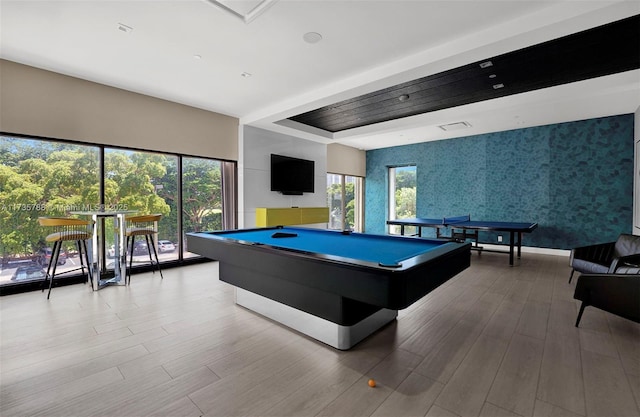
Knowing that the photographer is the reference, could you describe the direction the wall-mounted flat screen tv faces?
facing the viewer and to the right of the viewer

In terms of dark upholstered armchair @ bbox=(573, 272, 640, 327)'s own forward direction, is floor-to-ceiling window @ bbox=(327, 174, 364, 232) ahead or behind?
ahead

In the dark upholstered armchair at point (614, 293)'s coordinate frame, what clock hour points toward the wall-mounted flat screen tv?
The wall-mounted flat screen tv is roughly at 12 o'clock from the dark upholstered armchair.

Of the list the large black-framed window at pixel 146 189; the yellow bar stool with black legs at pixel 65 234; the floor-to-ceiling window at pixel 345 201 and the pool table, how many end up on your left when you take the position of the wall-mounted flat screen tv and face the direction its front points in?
1

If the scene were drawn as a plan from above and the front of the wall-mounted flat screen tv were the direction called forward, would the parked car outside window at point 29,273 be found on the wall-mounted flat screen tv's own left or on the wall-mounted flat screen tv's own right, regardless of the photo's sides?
on the wall-mounted flat screen tv's own right

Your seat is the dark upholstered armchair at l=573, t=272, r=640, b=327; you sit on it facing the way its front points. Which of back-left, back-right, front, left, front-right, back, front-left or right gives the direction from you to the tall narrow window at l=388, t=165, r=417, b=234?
front-right

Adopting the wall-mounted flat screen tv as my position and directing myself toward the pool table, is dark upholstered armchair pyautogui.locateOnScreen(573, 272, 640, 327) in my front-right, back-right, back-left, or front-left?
front-left

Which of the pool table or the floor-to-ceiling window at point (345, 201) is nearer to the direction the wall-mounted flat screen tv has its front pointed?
the pool table

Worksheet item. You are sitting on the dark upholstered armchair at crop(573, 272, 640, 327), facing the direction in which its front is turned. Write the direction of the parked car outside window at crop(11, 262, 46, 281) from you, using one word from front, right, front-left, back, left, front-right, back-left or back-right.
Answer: front-left

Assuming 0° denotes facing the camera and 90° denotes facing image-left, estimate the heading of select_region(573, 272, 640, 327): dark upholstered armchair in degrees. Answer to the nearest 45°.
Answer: approximately 90°

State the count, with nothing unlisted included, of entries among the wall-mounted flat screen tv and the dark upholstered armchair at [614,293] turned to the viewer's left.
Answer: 1

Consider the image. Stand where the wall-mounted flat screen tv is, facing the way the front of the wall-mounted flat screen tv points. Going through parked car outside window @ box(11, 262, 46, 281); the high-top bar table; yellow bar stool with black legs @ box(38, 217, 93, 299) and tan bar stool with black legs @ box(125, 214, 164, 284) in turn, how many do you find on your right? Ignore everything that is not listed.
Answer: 4

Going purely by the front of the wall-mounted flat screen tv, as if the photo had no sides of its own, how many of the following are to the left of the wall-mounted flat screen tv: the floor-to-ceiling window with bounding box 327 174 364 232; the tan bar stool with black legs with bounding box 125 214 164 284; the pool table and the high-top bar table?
1

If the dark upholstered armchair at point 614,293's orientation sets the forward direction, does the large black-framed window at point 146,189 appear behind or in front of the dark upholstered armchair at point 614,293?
in front
